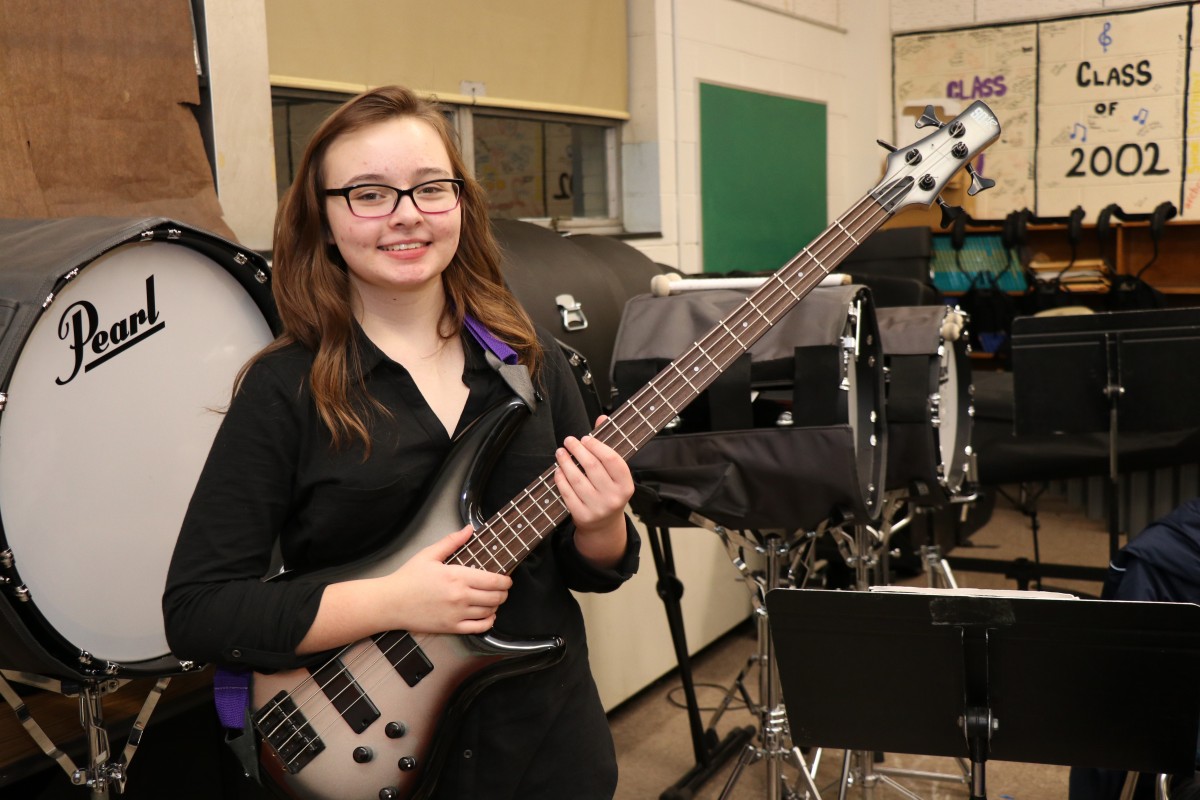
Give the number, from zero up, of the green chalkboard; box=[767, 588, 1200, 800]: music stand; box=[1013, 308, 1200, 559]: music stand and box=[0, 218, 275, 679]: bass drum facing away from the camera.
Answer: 2

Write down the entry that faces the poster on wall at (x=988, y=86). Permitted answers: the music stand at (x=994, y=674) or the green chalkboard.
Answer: the music stand

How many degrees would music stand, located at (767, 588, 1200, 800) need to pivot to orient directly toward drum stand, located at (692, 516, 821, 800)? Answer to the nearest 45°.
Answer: approximately 45° to its left

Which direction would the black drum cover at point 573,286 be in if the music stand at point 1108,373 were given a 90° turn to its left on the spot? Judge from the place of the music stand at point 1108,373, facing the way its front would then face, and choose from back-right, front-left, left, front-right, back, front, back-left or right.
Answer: front-left

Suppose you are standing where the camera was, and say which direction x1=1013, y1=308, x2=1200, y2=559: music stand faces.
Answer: facing away from the viewer

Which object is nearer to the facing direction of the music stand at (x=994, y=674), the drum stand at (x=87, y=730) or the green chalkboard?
the green chalkboard

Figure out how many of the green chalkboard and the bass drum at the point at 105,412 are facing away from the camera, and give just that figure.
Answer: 0

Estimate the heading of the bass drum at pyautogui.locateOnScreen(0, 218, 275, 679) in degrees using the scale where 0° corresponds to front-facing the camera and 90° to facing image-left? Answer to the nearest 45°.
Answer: approximately 315°

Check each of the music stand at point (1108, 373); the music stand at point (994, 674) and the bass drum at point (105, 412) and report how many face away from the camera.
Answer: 2

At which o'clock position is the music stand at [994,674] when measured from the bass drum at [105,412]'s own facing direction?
The music stand is roughly at 11 o'clock from the bass drum.

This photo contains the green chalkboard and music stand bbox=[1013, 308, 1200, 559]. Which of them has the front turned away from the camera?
the music stand

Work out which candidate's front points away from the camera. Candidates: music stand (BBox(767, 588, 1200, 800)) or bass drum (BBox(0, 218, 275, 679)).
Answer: the music stand

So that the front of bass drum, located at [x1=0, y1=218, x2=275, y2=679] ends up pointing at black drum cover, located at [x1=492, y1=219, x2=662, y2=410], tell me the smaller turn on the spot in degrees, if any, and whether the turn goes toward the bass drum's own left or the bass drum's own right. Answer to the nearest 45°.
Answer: approximately 90° to the bass drum's own left

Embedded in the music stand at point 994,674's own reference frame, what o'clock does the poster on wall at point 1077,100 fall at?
The poster on wall is roughly at 12 o'clock from the music stand.

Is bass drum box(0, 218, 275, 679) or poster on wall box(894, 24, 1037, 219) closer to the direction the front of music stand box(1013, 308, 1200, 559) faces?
the poster on wall

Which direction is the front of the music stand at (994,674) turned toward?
away from the camera
